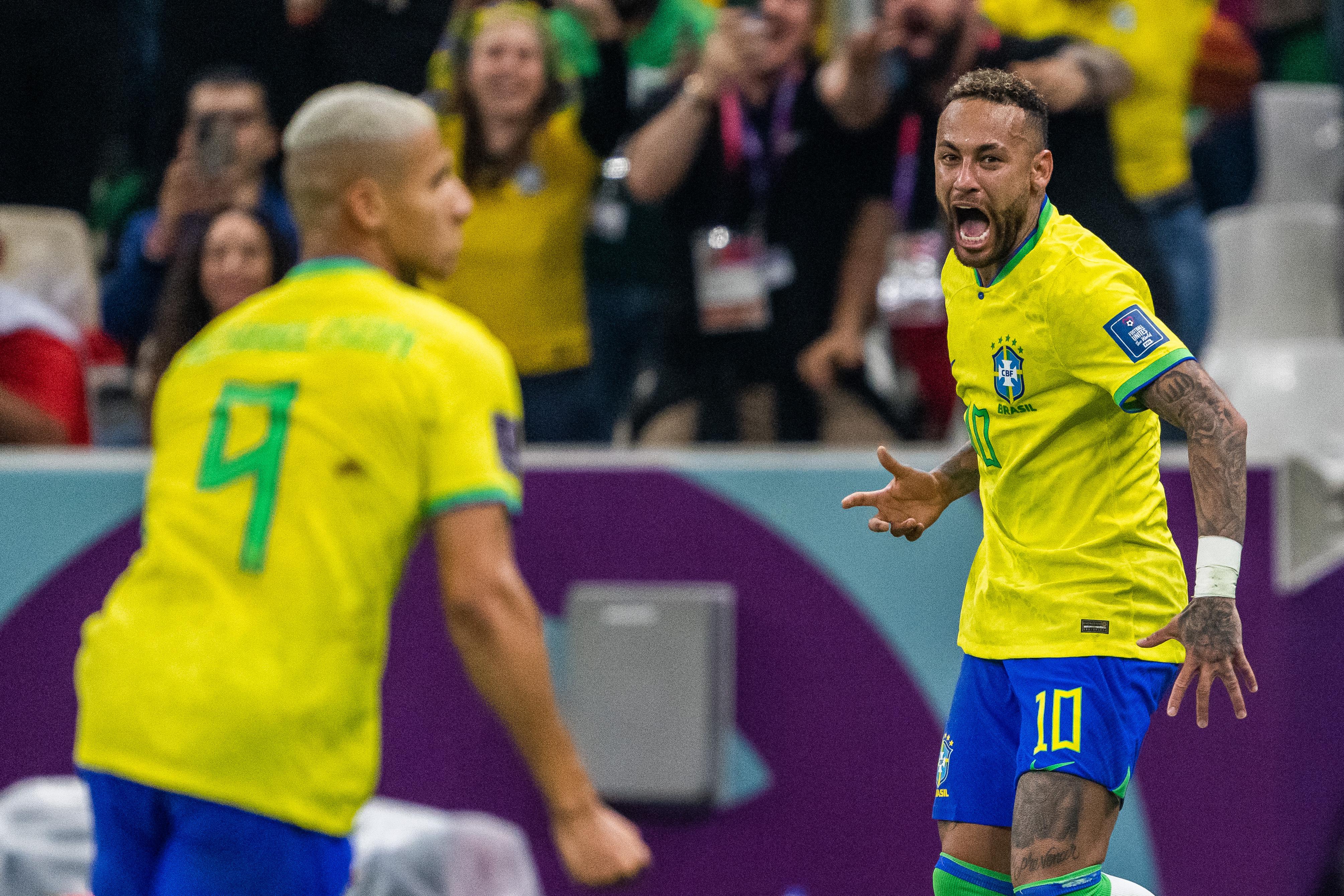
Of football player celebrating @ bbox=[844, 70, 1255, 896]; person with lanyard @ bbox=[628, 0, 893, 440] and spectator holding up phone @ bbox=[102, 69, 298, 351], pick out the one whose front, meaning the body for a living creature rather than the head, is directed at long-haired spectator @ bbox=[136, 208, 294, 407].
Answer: spectator holding up phone @ bbox=[102, 69, 298, 351]

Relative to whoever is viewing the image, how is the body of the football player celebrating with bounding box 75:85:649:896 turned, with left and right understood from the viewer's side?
facing away from the viewer and to the right of the viewer

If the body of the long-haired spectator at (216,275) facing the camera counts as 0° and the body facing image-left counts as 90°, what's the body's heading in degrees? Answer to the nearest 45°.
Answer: approximately 0°

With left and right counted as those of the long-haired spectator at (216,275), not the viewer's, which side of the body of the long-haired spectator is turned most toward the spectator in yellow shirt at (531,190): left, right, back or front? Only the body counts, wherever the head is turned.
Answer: left

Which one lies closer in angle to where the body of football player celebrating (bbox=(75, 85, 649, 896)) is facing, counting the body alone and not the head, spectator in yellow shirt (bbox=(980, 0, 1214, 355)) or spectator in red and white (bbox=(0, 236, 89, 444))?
the spectator in yellow shirt

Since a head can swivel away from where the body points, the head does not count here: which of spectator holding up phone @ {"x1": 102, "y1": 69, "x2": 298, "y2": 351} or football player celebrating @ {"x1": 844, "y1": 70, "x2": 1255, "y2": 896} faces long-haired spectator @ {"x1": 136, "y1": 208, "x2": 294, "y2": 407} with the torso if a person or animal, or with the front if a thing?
spectator holding up phone @ {"x1": 102, "y1": 69, "x2": 298, "y2": 351}

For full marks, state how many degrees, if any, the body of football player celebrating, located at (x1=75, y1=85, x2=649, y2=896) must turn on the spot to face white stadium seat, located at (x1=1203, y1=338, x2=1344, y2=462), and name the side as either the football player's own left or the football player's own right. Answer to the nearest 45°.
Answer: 0° — they already face it

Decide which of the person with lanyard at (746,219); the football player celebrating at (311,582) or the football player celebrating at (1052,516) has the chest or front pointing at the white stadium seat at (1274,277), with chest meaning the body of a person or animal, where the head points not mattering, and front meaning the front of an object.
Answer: the football player celebrating at (311,582)

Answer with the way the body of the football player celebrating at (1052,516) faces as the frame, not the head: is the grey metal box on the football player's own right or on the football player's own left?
on the football player's own right

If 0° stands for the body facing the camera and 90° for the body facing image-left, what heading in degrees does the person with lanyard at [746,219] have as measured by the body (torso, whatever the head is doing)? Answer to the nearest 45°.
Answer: approximately 0°

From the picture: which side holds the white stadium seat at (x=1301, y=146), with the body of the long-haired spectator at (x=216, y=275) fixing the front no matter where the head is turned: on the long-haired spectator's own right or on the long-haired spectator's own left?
on the long-haired spectator's own left

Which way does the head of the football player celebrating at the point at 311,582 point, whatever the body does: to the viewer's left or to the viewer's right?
to the viewer's right

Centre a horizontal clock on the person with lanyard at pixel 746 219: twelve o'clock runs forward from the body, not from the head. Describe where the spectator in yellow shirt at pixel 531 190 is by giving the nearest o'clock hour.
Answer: The spectator in yellow shirt is roughly at 4 o'clock from the person with lanyard.
